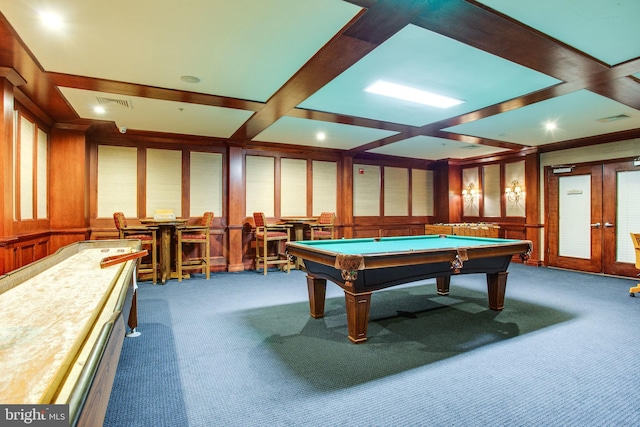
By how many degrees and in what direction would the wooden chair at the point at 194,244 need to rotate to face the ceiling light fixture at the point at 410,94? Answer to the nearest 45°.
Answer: approximately 135° to its left

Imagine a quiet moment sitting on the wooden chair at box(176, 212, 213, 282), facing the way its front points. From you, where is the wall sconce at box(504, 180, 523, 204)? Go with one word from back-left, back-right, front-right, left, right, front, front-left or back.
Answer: back

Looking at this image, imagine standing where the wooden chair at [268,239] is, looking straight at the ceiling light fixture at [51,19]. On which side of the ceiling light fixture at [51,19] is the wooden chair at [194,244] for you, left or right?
right

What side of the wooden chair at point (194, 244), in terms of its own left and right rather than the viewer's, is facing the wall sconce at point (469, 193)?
back

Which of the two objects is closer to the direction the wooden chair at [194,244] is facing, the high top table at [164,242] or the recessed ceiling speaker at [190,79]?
the high top table

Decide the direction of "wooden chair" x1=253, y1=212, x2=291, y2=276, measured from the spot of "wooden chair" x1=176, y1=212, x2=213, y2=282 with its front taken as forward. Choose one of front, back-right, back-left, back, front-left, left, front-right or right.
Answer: back

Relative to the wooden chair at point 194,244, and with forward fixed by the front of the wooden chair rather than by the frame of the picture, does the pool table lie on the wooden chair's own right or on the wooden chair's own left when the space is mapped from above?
on the wooden chair's own left

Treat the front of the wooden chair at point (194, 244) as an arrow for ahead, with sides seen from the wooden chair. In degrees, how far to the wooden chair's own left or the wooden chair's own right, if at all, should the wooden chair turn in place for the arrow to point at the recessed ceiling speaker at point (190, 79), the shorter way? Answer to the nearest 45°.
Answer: approximately 90° to the wooden chair's own left

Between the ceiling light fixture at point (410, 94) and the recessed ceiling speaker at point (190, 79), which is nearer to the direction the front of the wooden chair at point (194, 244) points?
the recessed ceiling speaker

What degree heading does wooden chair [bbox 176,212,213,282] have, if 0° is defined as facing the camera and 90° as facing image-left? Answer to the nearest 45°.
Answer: approximately 90°

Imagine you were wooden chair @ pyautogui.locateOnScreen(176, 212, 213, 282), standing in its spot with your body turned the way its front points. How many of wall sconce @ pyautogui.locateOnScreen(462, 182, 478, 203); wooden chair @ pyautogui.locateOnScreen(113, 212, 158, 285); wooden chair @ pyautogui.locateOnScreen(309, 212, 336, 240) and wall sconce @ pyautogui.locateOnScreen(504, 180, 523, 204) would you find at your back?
3

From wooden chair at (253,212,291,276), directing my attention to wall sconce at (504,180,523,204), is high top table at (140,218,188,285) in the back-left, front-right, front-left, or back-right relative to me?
back-right

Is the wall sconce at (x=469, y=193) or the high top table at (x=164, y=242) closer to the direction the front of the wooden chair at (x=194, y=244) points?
the high top table
